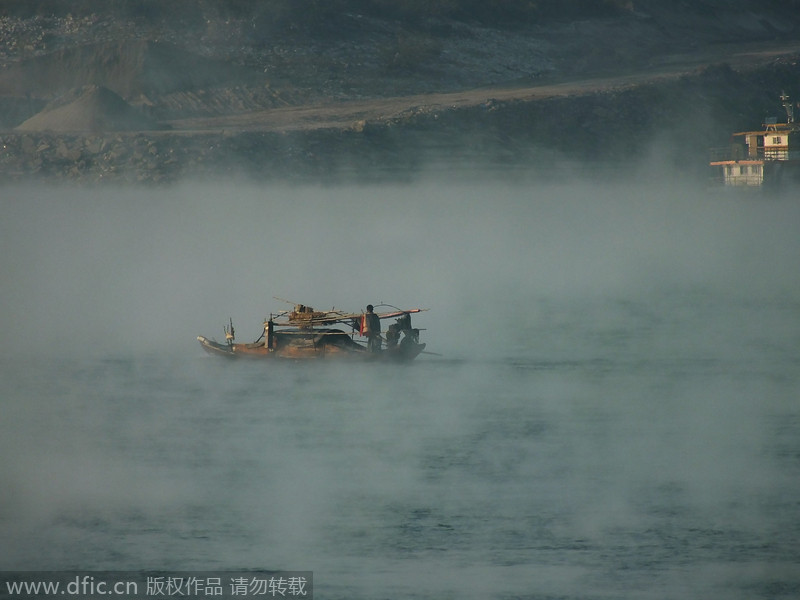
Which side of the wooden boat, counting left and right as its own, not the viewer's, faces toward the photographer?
left
